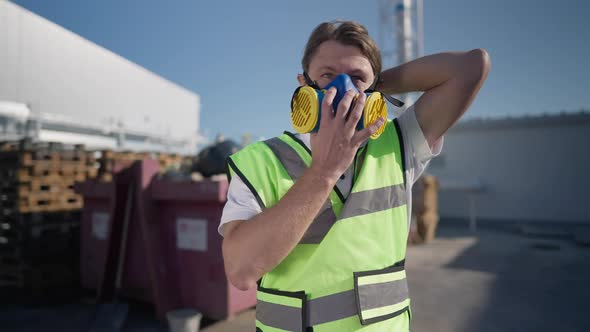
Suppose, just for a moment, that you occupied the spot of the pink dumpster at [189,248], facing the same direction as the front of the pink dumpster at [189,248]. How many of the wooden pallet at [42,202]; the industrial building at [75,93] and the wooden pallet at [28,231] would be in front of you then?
0

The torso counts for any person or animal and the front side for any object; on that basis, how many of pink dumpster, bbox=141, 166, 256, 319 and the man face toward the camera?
2

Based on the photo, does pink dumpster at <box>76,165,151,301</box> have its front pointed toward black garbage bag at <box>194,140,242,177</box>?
no

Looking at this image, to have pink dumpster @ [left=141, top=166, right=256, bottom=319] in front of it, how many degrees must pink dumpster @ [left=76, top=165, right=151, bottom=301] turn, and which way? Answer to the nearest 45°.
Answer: approximately 90° to its left

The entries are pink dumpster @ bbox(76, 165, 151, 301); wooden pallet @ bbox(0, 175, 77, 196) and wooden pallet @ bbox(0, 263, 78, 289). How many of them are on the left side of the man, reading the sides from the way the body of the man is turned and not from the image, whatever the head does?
0

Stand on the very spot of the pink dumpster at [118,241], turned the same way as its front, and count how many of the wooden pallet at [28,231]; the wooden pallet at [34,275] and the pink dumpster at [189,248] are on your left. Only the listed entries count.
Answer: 1

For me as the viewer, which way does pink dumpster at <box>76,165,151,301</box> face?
facing the viewer and to the left of the viewer

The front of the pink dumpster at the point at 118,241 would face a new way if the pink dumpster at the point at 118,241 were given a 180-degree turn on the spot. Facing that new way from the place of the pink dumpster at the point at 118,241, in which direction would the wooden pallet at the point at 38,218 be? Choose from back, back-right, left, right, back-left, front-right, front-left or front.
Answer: left

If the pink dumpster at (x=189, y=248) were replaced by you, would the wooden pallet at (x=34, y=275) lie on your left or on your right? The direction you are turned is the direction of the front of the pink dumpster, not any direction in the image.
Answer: on your right

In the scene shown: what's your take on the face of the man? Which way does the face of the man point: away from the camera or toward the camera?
toward the camera

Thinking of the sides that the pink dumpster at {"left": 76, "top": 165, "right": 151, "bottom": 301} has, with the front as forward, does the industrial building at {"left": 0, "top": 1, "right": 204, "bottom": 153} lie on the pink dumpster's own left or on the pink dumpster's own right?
on the pink dumpster's own right

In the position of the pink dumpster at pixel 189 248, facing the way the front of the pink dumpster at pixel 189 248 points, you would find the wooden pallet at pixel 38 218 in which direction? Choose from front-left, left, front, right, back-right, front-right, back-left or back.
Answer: back-right

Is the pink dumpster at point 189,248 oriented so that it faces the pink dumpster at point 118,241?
no

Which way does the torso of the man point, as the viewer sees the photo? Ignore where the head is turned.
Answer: toward the camera

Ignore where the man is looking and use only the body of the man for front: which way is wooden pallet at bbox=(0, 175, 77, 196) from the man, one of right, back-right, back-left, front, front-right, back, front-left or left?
back-right

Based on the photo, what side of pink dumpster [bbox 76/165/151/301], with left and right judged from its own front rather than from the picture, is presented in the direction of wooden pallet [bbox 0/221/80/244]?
right

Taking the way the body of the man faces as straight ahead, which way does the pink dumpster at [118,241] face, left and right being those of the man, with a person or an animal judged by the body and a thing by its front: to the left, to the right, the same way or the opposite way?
the same way

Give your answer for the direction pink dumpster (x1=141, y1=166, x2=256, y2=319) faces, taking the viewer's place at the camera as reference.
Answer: facing the viewer

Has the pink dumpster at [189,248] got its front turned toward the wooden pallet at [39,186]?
no

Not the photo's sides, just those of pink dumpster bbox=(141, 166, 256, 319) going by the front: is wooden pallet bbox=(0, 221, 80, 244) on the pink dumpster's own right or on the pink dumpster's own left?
on the pink dumpster's own right
